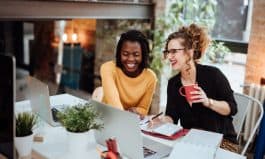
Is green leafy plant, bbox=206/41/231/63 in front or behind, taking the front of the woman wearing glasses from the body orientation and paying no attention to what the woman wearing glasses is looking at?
behind

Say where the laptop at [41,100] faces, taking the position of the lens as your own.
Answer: facing away from the viewer and to the right of the viewer

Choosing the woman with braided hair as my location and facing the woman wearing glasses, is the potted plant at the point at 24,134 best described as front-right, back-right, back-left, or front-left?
back-right

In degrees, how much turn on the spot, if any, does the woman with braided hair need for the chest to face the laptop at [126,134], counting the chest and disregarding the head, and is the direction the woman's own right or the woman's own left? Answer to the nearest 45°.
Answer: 0° — they already face it

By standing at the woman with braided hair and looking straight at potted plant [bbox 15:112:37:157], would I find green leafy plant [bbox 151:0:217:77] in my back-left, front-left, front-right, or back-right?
back-right

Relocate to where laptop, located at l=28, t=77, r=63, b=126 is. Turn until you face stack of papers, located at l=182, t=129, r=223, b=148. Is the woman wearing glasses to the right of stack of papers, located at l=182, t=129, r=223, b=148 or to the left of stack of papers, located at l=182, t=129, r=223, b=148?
left

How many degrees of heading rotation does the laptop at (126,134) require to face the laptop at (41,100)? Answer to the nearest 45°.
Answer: approximately 90° to its left

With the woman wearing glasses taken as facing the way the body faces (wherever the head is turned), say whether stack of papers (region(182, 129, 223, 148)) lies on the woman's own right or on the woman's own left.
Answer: on the woman's own left

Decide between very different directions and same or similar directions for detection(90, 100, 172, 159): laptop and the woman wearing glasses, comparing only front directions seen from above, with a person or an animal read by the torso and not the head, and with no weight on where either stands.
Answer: very different directions
